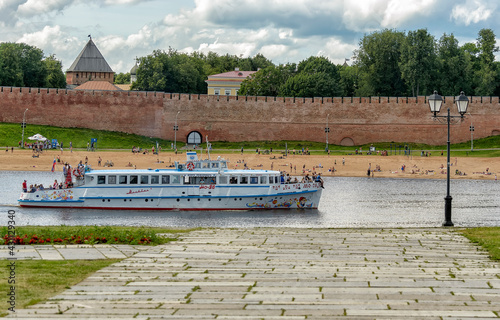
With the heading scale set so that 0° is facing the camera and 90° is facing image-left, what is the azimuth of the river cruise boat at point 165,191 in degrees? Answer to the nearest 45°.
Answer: approximately 270°
